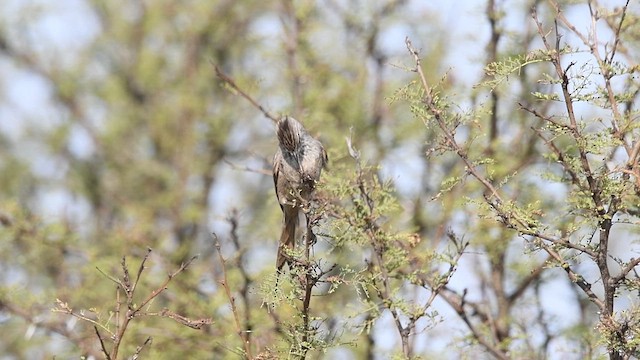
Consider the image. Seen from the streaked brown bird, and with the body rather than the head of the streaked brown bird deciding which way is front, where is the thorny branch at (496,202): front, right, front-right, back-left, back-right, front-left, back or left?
front-left

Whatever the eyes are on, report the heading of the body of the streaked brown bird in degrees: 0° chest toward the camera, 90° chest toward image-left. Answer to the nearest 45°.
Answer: approximately 0°
